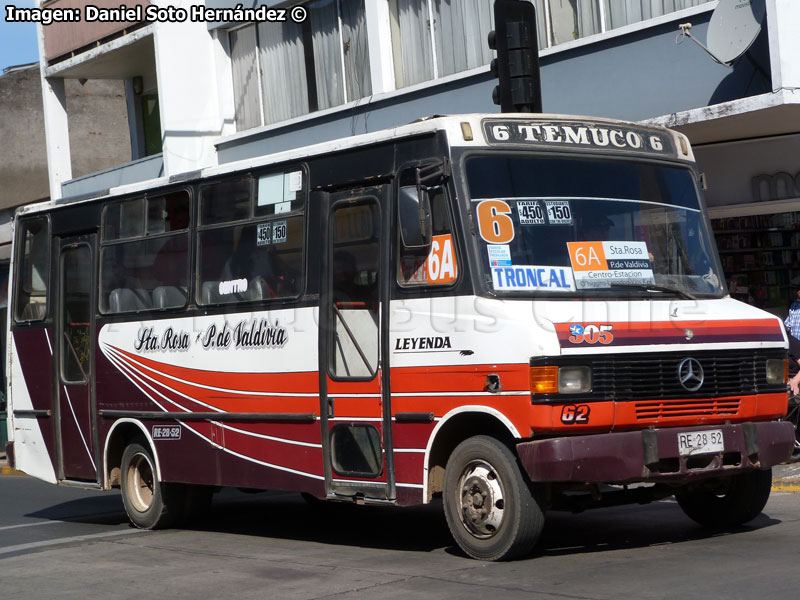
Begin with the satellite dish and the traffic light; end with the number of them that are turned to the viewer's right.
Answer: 0

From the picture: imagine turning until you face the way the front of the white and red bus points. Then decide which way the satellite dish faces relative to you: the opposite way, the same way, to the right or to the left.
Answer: to the right

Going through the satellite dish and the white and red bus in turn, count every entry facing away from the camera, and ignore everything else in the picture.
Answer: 0

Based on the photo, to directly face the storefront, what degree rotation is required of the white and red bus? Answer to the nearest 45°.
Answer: approximately 90° to its left

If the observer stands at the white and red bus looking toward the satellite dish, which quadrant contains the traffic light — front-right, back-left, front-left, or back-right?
front-left

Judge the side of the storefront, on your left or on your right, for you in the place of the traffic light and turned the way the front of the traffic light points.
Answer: on your right

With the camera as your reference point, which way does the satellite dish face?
facing the viewer and to the left of the viewer

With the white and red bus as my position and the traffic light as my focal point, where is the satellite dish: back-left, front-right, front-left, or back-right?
front-right

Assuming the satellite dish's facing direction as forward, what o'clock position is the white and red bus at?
The white and red bus is roughly at 11 o'clock from the satellite dish.

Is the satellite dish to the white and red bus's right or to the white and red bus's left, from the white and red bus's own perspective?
on its left

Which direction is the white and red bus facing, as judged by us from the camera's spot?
facing the viewer and to the right of the viewer

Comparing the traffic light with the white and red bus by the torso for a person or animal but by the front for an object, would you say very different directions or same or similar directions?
very different directions

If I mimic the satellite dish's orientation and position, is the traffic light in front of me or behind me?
in front

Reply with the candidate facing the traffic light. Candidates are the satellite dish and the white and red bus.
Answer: the satellite dish

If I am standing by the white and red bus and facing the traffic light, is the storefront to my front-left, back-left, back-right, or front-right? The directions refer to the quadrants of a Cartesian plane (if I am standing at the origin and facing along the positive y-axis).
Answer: front-right

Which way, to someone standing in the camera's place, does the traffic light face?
facing away from the viewer and to the left of the viewer

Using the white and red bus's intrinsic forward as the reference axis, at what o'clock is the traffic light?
The traffic light is roughly at 8 o'clock from the white and red bus.
